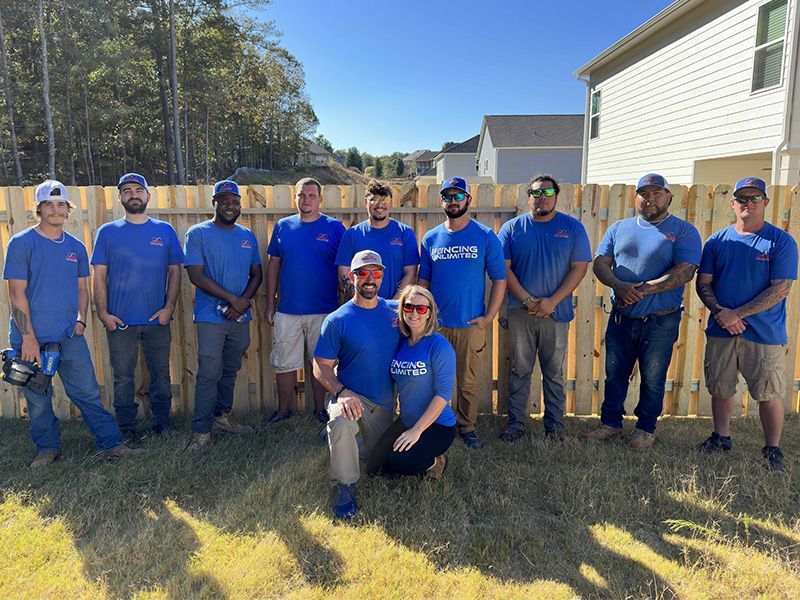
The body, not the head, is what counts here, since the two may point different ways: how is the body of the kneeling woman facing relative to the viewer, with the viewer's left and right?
facing the viewer and to the left of the viewer

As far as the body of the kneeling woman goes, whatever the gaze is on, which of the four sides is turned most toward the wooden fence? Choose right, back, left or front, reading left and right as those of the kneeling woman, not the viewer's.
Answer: back

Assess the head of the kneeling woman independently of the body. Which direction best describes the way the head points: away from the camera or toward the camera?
toward the camera
